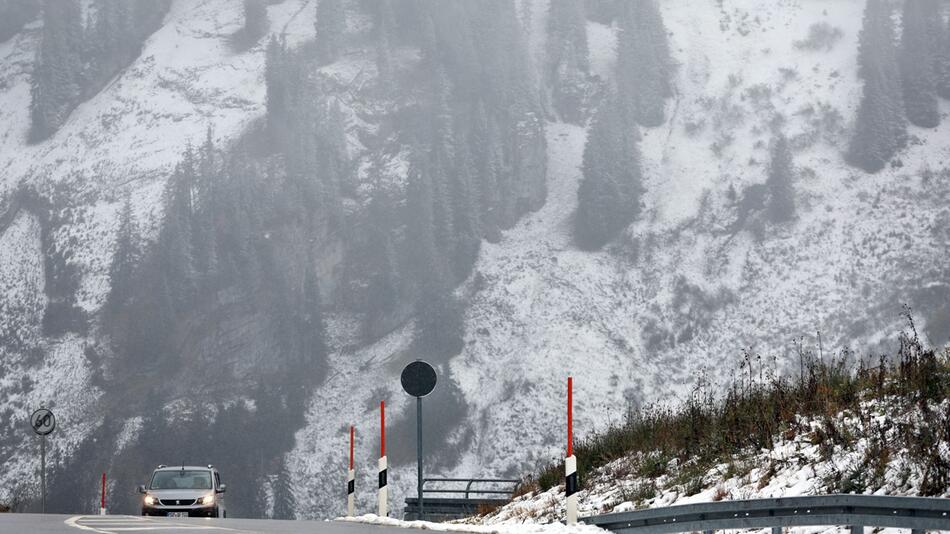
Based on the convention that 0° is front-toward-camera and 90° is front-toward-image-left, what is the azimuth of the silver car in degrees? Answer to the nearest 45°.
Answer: approximately 0°

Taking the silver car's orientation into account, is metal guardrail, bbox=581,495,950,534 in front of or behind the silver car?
in front
